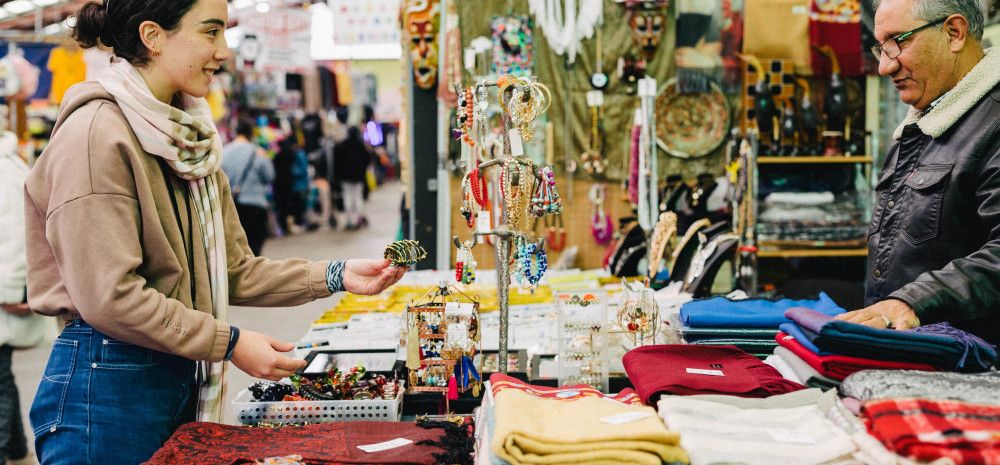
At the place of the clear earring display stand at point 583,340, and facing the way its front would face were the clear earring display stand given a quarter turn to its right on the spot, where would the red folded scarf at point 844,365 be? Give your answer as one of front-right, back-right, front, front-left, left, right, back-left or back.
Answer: back-left

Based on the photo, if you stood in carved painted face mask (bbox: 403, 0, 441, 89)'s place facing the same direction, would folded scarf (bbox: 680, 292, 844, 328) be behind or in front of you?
in front

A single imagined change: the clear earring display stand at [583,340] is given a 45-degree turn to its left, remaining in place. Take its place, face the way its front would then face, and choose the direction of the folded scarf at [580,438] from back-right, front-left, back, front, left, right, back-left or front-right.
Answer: front-right

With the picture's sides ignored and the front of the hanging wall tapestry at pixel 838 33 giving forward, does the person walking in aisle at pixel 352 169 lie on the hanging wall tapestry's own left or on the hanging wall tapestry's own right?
on the hanging wall tapestry's own right

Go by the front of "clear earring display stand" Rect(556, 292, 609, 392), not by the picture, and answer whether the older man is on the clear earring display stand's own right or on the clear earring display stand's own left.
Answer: on the clear earring display stand's own left

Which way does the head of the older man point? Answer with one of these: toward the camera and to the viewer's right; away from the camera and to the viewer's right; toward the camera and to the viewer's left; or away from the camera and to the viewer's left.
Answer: toward the camera and to the viewer's left

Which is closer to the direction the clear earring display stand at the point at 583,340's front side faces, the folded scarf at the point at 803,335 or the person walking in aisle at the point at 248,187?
the folded scarf

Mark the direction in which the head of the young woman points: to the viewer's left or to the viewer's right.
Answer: to the viewer's right

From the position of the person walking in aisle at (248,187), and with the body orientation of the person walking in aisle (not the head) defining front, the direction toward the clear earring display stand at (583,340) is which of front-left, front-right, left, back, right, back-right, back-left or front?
back

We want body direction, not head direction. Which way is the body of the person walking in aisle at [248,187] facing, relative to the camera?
away from the camera

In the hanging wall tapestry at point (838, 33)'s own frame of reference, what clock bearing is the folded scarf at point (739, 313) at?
The folded scarf is roughly at 12 o'clock from the hanging wall tapestry.
